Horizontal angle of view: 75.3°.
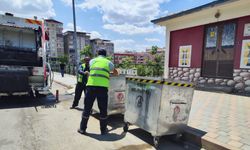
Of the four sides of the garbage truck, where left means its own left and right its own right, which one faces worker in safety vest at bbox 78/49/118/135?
back

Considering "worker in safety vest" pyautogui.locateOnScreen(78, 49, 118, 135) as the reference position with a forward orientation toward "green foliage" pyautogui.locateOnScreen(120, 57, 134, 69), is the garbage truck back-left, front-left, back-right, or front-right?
front-left

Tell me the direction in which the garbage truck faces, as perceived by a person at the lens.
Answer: facing away from the viewer

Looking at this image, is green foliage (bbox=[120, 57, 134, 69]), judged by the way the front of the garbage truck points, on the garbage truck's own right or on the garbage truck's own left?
on the garbage truck's own right
